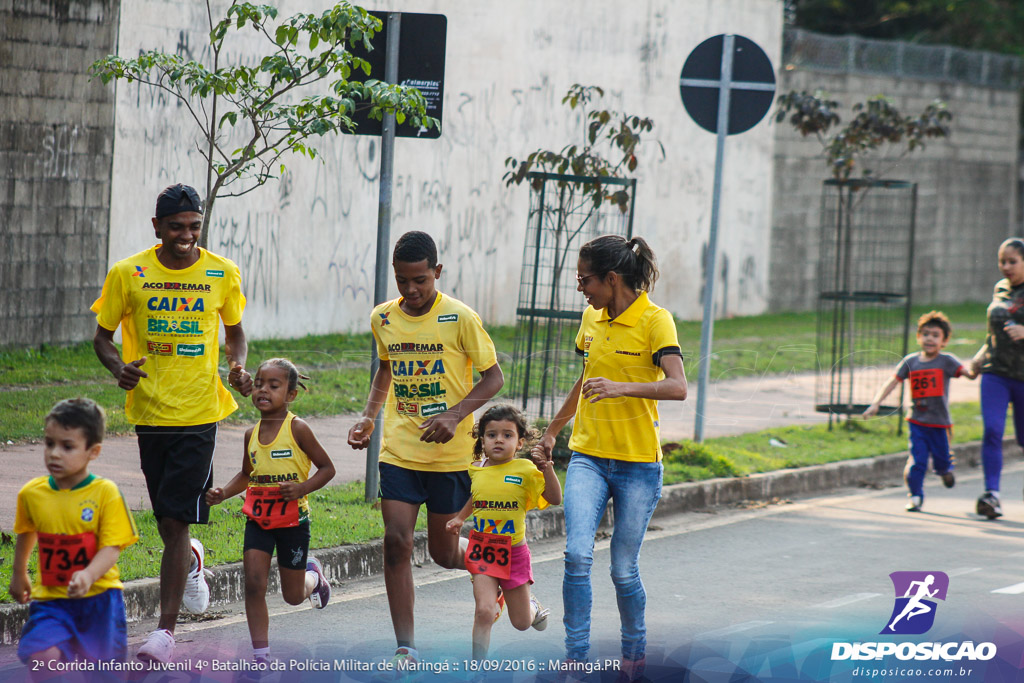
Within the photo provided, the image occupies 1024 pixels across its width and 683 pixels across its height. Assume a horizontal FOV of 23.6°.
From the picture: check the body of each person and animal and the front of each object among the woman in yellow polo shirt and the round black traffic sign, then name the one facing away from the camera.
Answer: the round black traffic sign

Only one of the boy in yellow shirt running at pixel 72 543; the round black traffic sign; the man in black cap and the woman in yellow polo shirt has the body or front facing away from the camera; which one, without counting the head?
the round black traffic sign

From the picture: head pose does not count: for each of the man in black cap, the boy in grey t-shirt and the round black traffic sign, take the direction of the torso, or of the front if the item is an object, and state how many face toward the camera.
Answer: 2

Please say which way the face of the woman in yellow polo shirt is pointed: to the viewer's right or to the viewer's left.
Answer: to the viewer's left

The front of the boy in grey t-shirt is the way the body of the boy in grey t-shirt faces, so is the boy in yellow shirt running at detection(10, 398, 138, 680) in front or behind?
in front

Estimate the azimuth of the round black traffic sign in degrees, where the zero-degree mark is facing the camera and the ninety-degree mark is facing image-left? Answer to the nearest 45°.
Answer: approximately 180°

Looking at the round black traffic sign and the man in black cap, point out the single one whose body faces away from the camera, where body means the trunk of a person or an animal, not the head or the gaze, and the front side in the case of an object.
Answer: the round black traffic sign

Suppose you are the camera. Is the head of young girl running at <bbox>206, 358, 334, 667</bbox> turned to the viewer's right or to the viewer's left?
to the viewer's left

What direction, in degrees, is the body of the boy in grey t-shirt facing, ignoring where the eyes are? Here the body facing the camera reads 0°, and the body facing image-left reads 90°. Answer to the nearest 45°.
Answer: approximately 0°

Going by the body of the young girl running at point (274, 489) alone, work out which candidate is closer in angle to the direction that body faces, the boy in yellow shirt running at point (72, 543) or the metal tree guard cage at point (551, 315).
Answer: the boy in yellow shirt running
